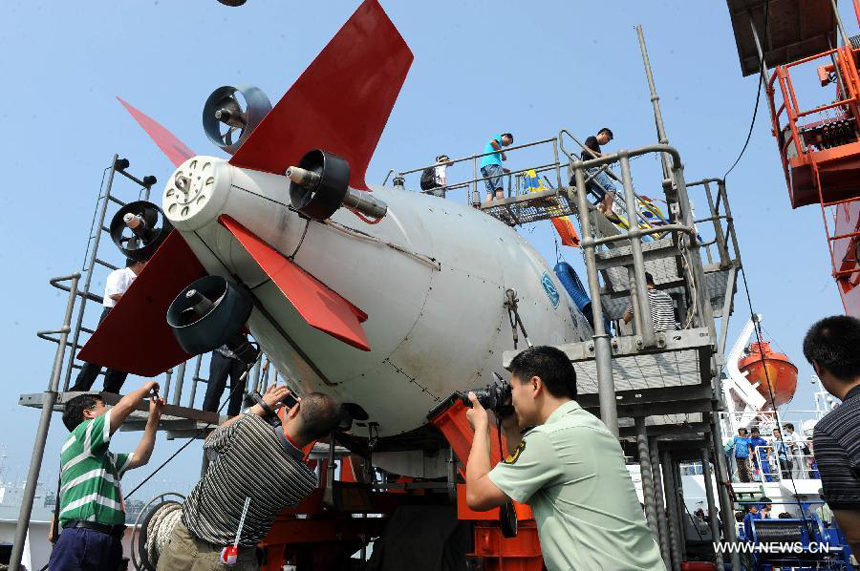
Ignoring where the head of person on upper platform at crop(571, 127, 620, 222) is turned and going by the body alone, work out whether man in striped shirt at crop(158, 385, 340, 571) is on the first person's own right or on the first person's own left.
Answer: on the first person's own right

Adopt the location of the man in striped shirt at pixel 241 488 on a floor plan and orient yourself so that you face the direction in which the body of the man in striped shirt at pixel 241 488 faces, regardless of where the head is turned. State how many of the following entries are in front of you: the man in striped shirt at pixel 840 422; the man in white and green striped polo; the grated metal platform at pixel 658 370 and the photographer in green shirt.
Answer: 1

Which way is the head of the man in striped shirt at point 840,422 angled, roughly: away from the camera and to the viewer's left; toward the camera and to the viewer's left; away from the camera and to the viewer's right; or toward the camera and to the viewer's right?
away from the camera and to the viewer's left

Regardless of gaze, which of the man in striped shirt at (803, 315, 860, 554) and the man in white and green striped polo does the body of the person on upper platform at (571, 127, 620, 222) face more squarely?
the man in striped shirt

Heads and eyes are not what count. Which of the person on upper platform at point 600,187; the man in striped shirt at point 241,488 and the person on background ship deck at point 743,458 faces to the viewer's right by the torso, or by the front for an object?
the person on upper platform at point 600,187

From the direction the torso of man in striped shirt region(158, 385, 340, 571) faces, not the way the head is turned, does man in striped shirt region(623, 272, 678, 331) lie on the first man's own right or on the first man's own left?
on the first man's own right

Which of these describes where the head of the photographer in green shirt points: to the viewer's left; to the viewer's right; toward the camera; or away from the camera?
to the viewer's left

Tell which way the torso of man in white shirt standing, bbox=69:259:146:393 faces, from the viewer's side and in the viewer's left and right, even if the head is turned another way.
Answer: facing to the right of the viewer

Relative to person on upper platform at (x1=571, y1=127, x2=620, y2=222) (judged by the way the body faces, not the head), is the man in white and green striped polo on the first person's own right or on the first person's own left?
on the first person's own right
